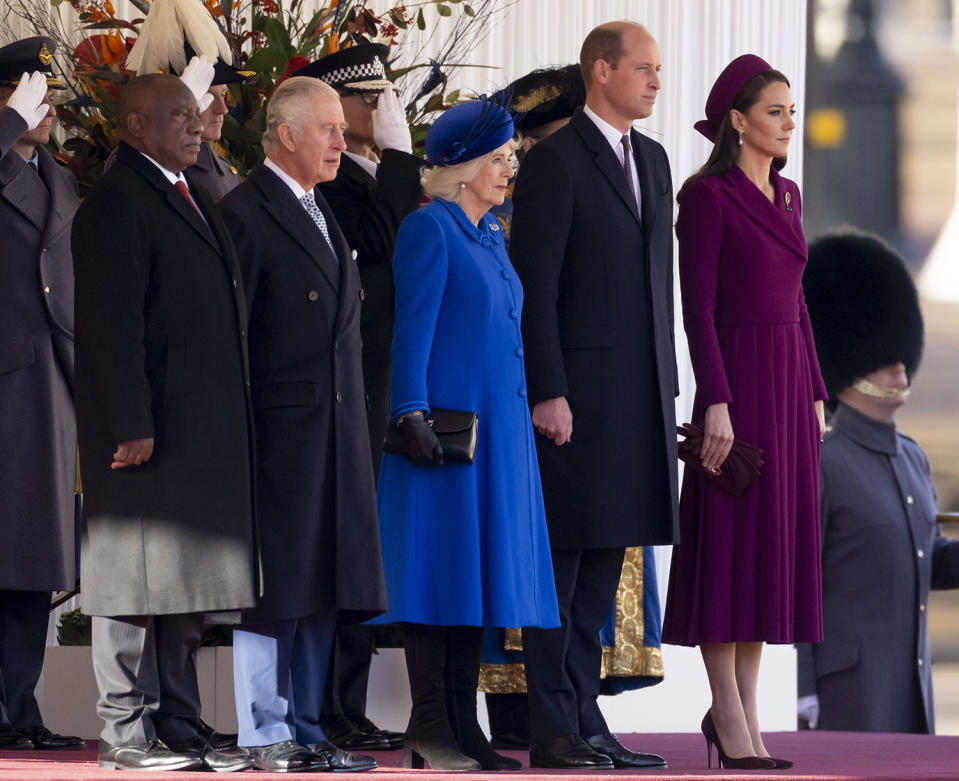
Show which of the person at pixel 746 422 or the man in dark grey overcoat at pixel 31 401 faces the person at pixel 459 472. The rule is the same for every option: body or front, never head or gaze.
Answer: the man in dark grey overcoat

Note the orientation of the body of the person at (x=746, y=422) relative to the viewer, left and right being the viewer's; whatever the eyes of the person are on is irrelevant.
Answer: facing the viewer and to the right of the viewer

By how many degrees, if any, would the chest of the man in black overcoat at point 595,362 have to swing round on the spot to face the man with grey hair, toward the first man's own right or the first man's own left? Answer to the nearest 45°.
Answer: approximately 90° to the first man's own right

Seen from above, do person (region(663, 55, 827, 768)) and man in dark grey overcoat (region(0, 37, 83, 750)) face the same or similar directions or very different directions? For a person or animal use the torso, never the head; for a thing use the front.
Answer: same or similar directions

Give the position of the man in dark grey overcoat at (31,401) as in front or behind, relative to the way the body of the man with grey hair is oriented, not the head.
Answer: behind

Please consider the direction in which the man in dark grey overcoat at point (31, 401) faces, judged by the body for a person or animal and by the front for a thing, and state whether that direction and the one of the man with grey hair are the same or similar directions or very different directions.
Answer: same or similar directions

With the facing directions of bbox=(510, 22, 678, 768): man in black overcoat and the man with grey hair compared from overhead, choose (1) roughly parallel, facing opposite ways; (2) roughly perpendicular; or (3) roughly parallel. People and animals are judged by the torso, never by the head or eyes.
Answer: roughly parallel

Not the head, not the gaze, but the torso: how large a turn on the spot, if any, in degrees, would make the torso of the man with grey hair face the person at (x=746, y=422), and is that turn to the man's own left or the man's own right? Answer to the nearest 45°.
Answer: approximately 45° to the man's own left

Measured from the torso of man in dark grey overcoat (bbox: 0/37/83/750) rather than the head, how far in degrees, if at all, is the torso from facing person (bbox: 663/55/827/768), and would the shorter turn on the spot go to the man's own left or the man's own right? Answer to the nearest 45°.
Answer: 0° — they already face them

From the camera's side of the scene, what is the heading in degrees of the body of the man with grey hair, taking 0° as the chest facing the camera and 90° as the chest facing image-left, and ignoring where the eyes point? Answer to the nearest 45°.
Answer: approximately 315°

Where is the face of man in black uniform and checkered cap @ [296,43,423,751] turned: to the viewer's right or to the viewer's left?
to the viewer's right

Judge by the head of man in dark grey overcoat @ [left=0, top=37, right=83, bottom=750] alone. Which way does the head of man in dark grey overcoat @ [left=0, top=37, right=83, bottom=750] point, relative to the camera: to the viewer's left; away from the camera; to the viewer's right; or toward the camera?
to the viewer's right

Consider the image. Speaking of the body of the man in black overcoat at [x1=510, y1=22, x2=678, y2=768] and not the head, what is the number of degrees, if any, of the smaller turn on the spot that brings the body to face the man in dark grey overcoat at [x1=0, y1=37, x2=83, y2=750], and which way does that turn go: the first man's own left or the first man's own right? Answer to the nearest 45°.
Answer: approximately 135° to the first man's own right

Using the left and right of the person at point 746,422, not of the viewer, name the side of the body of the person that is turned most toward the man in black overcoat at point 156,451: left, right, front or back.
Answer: right
